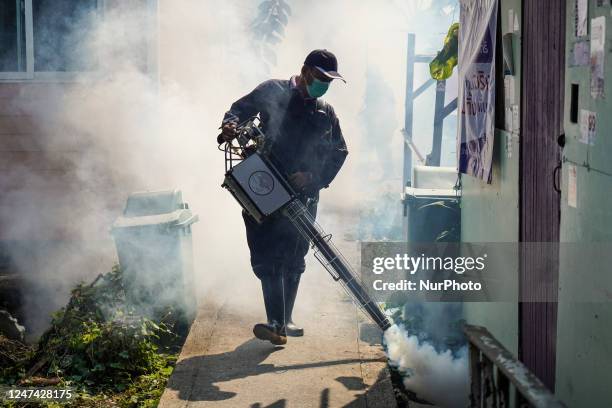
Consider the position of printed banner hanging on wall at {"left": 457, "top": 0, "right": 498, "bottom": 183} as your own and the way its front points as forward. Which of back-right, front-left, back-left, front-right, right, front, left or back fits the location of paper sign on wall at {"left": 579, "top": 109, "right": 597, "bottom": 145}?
front-left

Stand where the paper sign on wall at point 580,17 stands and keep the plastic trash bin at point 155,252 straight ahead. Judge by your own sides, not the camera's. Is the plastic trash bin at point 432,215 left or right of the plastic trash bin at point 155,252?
right

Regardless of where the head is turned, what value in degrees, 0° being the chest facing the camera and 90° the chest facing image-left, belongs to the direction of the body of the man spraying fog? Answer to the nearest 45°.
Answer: approximately 315°

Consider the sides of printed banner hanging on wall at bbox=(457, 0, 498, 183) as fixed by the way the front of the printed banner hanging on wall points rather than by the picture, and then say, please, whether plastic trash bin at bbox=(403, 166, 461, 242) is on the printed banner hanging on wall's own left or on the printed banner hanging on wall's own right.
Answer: on the printed banner hanging on wall's own right

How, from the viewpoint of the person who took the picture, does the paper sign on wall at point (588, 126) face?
facing the viewer and to the left of the viewer

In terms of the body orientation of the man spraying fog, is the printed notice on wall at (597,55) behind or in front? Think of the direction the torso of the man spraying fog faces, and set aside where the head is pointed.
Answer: in front

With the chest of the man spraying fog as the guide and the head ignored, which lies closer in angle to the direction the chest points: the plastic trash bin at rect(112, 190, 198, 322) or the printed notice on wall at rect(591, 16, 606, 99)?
the printed notice on wall

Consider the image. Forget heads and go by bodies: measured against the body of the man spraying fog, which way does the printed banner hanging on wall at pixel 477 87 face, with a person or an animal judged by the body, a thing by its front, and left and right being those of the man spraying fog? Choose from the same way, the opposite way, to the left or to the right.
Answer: to the right

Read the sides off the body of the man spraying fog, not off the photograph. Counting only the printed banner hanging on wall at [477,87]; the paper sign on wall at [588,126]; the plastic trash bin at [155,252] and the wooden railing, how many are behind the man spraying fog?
1

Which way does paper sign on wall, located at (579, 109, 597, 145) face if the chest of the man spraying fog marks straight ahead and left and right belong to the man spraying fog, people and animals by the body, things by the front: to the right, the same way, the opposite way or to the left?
to the right

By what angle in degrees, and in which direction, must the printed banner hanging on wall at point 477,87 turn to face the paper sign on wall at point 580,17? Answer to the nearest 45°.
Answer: approximately 45° to its left

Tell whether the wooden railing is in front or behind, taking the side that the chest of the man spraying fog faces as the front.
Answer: in front

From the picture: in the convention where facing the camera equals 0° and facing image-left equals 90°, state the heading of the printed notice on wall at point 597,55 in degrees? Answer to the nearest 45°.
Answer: approximately 45°

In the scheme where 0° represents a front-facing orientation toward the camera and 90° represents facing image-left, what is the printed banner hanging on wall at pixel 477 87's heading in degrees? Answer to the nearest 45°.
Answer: approximately 45°
